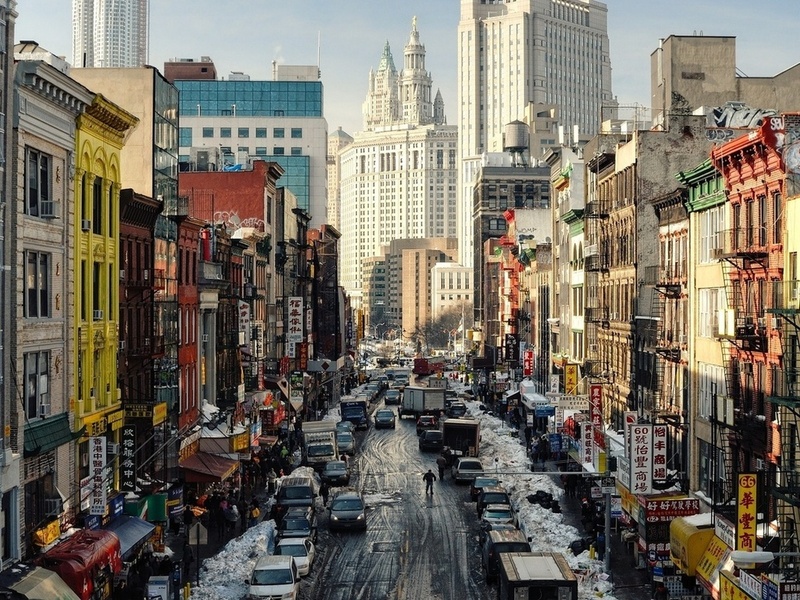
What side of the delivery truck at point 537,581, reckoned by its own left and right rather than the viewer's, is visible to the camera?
back

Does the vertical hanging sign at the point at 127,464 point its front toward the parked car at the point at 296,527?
no

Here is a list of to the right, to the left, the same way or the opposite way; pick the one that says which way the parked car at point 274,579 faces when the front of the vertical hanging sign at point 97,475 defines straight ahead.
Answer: the same way

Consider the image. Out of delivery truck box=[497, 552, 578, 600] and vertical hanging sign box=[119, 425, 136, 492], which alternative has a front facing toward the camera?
the vertical hanging sign

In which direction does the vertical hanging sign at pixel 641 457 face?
toward the camera

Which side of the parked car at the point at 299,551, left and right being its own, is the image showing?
front

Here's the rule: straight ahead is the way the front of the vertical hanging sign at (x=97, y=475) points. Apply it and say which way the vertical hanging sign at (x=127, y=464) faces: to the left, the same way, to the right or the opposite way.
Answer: the same way

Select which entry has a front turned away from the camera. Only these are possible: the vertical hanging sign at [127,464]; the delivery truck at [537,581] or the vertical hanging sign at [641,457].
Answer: the delivery truck

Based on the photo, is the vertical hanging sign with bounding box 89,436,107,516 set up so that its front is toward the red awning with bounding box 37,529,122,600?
yes

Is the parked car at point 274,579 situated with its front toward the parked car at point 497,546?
no

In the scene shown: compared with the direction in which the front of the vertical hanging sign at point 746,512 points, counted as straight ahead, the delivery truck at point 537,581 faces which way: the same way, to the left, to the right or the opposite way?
the opposite way

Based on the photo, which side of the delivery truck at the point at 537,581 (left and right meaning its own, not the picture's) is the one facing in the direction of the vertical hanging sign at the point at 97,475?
left

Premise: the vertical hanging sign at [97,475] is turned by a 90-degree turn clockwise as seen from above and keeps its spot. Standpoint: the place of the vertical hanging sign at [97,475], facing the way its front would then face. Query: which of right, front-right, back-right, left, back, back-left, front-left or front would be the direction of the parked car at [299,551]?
back

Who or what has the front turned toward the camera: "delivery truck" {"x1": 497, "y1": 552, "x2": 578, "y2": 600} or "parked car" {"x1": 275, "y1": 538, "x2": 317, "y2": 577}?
the parked car

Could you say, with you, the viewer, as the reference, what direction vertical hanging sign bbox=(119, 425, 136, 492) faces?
facing the viewer

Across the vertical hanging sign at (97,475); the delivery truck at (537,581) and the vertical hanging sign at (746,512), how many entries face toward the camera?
2

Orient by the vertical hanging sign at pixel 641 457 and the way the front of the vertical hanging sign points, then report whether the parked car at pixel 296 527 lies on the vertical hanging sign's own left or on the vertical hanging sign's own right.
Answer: on the vertical hanging sign's own right
